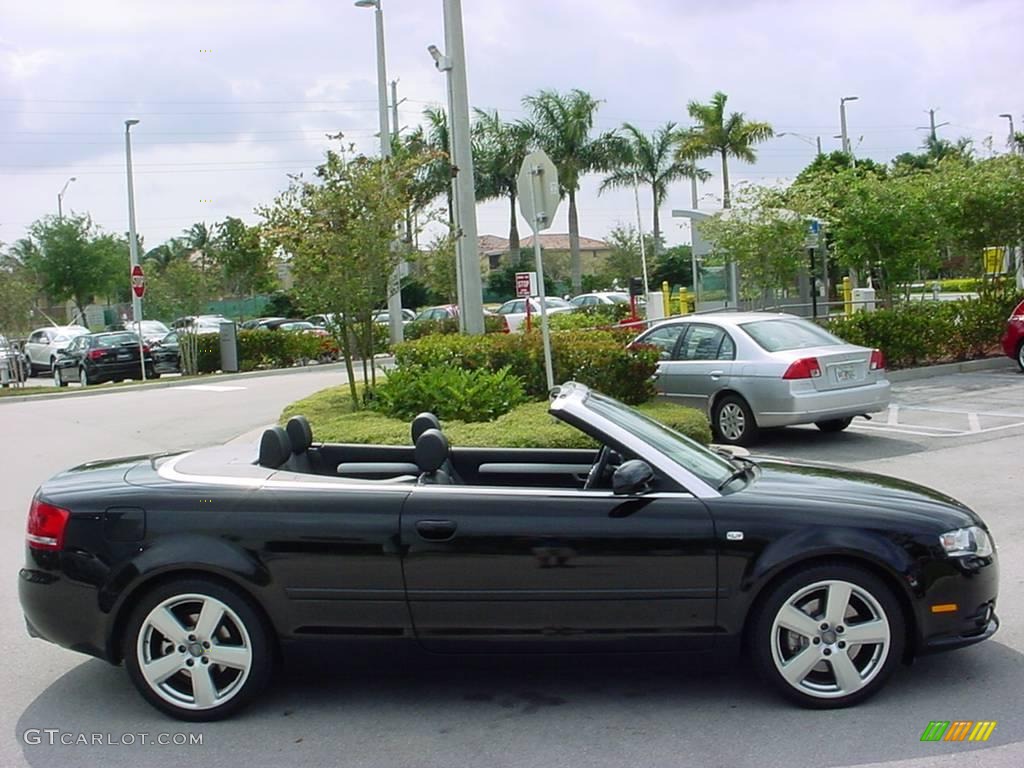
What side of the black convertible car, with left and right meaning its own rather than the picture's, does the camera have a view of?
right

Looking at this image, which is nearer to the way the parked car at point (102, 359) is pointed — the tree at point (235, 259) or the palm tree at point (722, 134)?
the tree

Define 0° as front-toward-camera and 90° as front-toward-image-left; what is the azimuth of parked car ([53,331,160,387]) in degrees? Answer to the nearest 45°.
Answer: approximately 135°

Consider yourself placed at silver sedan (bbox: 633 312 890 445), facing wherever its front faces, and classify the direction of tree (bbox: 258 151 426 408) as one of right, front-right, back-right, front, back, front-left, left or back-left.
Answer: front-left

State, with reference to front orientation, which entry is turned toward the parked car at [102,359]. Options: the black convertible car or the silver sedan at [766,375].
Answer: the silver sedan

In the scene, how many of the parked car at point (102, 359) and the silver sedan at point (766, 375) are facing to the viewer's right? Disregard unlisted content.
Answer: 0

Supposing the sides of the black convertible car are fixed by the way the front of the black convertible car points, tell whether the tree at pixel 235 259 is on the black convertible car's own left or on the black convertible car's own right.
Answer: on the black convertible car's own left

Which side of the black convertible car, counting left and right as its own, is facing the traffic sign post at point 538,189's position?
left

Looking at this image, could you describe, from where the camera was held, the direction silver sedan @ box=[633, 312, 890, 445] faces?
facing away from the viewer and to the left of the viewer

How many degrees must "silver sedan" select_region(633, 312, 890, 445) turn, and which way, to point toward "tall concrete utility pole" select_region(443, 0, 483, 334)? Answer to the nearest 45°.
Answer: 0° — it already faces it

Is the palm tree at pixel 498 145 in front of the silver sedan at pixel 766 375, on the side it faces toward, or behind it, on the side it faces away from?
in front

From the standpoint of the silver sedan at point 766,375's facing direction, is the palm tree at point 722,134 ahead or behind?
ahead

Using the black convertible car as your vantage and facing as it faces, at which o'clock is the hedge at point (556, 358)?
The hedge is roughly at 9 o'clock from the black convertible car.

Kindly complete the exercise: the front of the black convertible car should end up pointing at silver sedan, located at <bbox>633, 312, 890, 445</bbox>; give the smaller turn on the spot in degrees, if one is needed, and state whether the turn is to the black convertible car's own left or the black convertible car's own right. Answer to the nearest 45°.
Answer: approximately 90° to the black convertible car's own left

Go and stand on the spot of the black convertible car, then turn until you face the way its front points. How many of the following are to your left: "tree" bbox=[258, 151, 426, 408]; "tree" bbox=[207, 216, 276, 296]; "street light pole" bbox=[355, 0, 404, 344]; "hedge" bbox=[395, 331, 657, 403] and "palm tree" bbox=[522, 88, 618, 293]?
5

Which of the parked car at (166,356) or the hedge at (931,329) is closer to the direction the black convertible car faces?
the hedge
